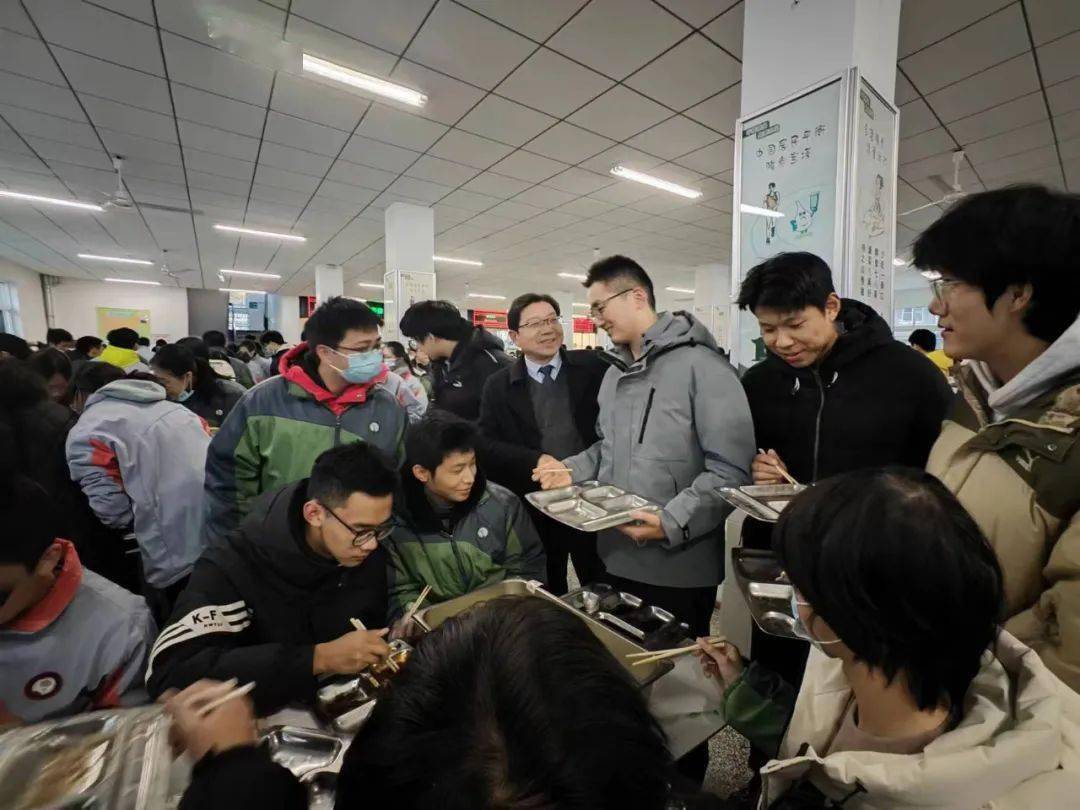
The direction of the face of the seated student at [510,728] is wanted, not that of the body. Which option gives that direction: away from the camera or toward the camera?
away from the camera

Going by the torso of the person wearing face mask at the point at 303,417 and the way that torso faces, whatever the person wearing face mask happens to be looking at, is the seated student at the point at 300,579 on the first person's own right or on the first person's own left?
on the first person's own right

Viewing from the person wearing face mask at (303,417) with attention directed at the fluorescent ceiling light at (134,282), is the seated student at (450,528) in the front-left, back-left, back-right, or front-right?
back-right

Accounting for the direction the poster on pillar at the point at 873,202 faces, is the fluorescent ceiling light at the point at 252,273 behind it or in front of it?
behind

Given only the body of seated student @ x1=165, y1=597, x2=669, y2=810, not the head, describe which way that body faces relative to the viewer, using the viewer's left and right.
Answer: facing away from the viewer

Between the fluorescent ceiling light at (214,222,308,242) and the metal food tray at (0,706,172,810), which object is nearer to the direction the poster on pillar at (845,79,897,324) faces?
the metal food tray

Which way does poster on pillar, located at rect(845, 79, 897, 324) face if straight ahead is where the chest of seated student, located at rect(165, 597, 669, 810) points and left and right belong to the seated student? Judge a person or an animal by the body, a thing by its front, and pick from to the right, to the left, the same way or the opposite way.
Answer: the opposite way

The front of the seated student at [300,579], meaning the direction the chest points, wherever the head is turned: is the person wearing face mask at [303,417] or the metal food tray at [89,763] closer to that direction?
the metal food tray
